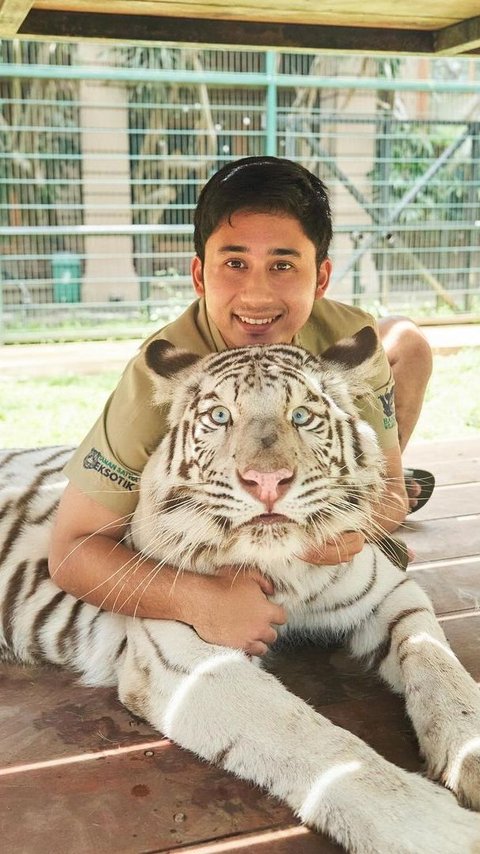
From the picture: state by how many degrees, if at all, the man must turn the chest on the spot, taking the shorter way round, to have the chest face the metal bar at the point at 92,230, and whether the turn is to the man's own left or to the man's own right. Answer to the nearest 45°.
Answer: approximately 180°

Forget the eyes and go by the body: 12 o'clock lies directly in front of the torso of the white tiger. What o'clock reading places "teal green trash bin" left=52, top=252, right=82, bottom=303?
The teal green trash bin is roughly at 7 o'clock from the white tiger.

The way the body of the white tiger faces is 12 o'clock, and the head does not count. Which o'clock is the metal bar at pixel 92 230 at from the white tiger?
The metal bar is roughly at 7 o'clock from the white tiger.

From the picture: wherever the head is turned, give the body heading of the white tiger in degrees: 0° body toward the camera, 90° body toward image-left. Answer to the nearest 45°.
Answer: approximately 315°

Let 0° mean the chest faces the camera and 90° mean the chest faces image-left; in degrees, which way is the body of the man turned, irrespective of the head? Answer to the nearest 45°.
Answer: approximately 0°

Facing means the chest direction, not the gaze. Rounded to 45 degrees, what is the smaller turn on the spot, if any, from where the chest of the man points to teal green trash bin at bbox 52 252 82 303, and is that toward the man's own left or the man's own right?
approximately 180°

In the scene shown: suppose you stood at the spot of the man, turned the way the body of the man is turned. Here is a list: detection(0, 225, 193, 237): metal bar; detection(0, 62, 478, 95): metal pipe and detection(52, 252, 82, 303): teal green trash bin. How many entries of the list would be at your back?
3
